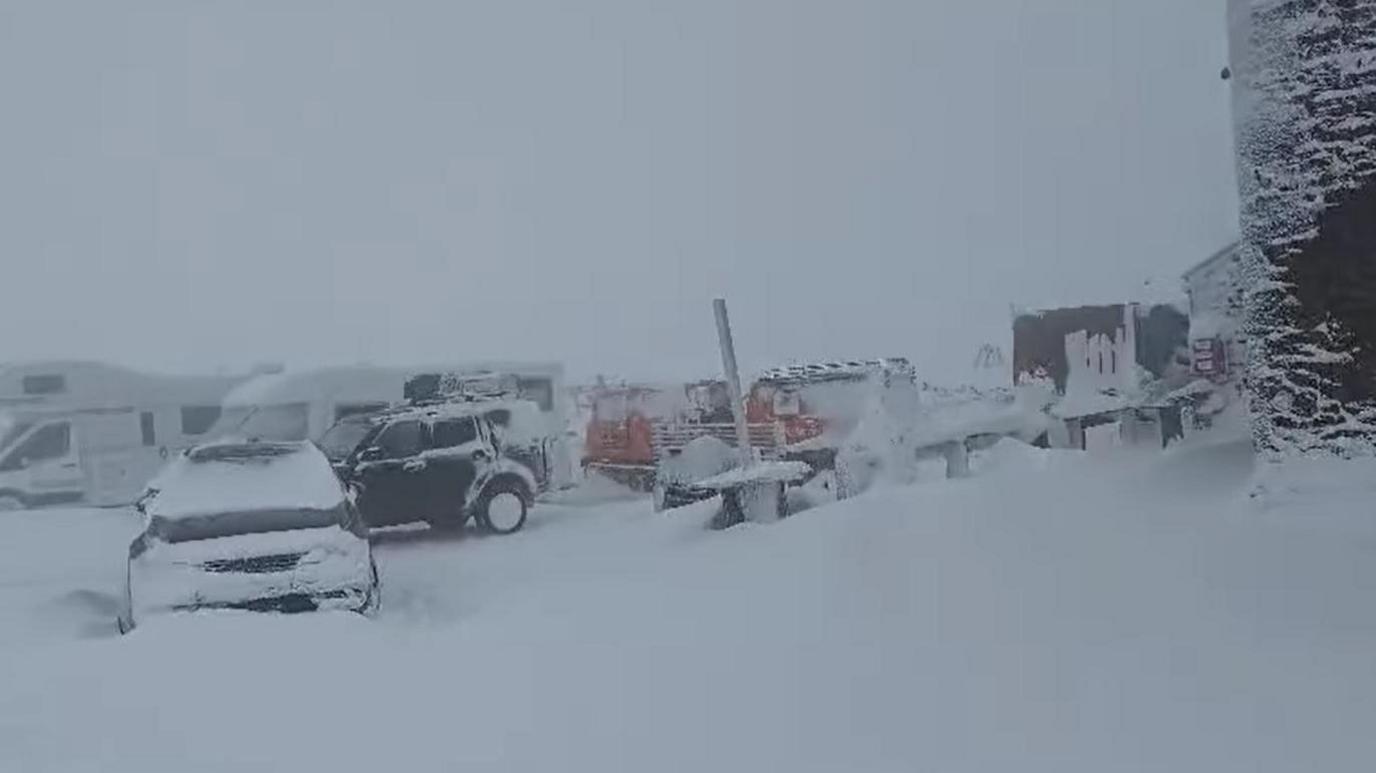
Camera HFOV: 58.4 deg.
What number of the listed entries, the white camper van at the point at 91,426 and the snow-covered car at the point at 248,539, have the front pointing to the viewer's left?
1

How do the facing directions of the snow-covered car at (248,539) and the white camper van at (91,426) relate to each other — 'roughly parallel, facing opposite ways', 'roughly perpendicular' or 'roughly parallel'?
roughly perpendicular

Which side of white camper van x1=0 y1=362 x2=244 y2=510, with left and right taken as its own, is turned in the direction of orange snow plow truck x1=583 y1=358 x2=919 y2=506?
back

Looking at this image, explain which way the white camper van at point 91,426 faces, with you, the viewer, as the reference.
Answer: facing to the left of the viewer

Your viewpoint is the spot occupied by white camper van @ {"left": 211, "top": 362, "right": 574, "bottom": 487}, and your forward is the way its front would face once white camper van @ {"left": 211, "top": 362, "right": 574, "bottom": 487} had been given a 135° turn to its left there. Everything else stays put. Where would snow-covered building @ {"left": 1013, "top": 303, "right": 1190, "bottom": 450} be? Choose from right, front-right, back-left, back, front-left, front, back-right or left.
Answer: front

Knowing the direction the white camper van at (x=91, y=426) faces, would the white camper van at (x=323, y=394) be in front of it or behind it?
behind
